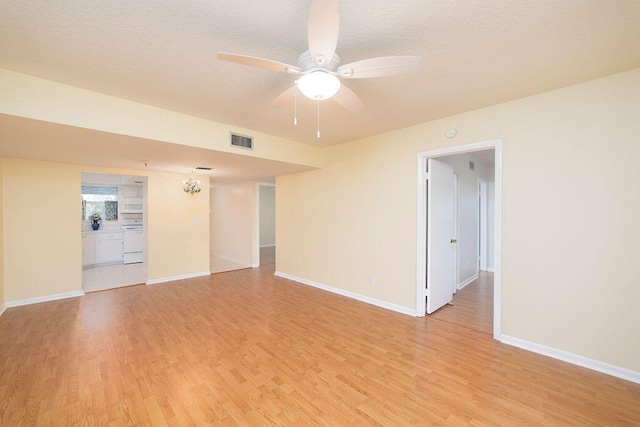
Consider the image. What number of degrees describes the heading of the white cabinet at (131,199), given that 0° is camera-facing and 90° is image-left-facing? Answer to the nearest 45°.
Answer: approximately 0°

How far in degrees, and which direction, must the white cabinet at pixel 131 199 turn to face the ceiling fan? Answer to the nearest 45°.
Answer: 0° — it already faces it

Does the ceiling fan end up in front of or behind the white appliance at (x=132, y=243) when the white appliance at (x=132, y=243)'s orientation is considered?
in front

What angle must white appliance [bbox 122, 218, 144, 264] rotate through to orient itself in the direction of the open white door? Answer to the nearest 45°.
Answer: approximately 45° to its left

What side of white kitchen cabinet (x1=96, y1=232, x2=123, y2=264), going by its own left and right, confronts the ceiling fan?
front

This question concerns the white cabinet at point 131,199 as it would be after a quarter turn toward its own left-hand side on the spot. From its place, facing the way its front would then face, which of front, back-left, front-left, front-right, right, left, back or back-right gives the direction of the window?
back

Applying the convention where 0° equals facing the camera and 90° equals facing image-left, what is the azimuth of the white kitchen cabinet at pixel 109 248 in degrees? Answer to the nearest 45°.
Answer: approximately 0°
